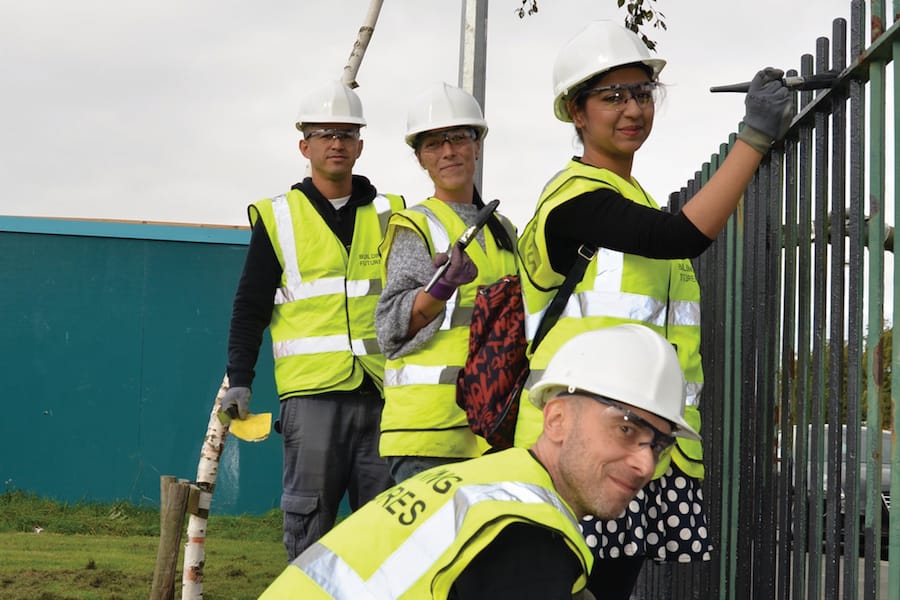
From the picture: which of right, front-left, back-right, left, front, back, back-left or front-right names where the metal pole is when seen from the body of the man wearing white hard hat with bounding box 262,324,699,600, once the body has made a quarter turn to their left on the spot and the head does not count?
front

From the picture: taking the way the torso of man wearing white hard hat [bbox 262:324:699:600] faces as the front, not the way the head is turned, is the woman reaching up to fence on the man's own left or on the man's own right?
on the man's own left

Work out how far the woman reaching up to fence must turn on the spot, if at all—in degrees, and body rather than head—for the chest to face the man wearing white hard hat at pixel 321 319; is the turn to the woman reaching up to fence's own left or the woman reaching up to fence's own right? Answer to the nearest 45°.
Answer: approximately 180°

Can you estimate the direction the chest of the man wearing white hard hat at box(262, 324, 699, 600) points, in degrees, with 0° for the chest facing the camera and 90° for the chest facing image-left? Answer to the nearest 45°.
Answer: approximately 270°

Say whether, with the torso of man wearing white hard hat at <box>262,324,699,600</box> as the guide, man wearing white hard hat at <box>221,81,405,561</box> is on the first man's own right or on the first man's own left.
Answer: on the first man's own left

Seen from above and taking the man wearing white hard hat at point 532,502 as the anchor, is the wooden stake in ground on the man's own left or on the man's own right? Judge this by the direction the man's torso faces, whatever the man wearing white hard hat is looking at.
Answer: on the man's own left
